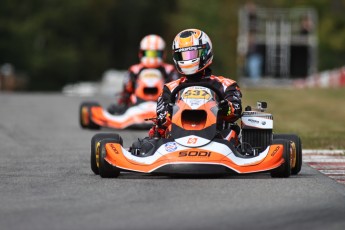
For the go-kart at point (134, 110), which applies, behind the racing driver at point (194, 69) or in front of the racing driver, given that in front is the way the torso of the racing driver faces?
behind

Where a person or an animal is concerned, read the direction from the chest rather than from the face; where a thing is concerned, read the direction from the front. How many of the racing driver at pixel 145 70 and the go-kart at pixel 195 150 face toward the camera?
2

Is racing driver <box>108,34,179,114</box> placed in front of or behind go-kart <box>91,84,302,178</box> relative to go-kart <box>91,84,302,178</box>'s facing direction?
behind

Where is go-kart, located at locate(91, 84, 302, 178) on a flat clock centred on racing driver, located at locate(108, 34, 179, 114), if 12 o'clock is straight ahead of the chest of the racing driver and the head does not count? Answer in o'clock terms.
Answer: The go-kart is roughly at 12 o'clock from the racing driver.

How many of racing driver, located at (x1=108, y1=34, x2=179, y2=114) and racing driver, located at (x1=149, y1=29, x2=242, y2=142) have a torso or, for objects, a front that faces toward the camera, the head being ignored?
2

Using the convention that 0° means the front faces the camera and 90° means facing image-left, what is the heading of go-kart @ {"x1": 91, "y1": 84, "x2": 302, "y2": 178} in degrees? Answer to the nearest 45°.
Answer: approximately 0°

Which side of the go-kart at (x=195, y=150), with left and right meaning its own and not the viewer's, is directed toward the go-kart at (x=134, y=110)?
back
